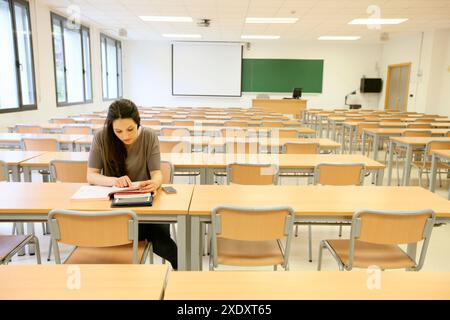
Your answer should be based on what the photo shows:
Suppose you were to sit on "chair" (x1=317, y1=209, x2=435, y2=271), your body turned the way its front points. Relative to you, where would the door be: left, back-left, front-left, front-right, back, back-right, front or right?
front-right

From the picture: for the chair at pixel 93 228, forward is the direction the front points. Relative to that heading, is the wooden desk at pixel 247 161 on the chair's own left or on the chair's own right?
on the chair's own right

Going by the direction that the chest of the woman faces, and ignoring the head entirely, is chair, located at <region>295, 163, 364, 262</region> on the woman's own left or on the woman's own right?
on the woman's own left

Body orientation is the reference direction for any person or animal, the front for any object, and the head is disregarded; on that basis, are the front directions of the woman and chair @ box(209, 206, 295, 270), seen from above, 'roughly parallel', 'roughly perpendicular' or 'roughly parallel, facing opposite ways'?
roughly parallel, facing opposite ways

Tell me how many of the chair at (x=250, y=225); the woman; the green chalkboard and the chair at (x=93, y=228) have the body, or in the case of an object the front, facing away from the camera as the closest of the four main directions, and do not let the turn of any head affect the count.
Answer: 2

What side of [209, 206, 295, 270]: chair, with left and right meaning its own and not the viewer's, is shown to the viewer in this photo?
back

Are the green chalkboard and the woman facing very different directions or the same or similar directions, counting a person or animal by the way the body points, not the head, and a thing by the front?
same or similar directions

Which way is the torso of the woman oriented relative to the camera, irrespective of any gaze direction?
toward the camera

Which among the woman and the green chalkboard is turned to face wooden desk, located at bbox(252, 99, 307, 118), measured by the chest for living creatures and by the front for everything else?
the green chalkboard

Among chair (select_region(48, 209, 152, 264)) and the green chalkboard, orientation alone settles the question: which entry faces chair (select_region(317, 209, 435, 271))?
the green chalkboard

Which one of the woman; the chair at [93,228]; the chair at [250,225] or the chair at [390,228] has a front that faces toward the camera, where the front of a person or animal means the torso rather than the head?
the woman

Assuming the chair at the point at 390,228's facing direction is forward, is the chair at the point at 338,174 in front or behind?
in front

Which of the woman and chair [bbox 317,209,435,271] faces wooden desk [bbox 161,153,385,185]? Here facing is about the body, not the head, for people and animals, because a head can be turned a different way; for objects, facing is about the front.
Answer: the chair

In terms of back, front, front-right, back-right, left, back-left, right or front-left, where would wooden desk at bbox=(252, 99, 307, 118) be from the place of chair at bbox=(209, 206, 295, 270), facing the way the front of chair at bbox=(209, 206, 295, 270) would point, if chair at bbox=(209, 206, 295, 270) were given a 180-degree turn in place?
back

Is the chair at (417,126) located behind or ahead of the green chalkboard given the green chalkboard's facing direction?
ahead

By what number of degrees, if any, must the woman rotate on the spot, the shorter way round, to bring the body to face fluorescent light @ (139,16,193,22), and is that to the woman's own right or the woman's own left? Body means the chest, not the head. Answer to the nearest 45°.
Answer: approximately 180°

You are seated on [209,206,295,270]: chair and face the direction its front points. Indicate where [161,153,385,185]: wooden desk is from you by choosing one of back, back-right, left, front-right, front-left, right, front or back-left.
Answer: front

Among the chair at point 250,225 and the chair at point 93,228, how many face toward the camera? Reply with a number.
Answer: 0

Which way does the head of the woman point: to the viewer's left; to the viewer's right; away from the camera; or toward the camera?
toward the camera

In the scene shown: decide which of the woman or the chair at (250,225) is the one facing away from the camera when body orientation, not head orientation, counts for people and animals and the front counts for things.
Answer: the chair

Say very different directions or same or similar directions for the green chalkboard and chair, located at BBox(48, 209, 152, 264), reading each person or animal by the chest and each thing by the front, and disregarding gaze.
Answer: very different directions

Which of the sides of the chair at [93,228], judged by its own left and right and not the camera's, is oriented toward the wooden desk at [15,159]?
front

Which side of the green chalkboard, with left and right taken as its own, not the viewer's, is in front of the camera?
front

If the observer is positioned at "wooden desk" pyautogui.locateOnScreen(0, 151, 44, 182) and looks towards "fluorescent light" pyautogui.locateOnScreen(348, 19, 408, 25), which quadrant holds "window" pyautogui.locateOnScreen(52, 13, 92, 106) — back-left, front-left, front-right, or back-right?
front-left

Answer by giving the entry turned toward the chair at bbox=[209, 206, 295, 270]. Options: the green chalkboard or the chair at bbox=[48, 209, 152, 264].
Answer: the green chalkboard
